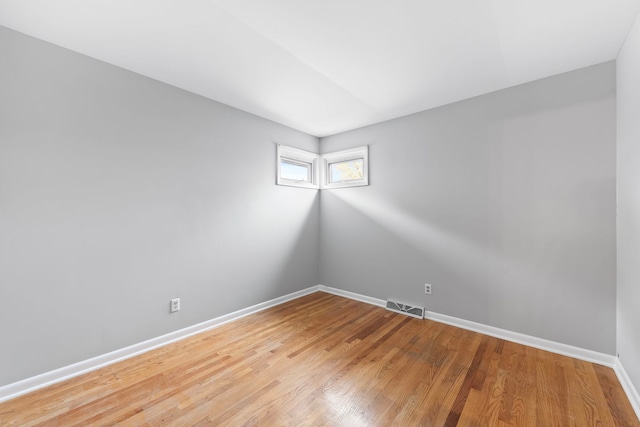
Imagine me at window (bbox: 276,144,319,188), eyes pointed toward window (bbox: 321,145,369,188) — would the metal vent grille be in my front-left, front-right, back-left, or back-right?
front-right

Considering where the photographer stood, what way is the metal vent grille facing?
facing the viewer and to the left of the viewer

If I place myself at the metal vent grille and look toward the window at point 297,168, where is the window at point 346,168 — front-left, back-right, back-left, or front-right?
front-right

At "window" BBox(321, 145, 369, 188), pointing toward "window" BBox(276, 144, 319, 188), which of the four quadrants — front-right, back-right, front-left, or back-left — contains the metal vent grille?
back-left

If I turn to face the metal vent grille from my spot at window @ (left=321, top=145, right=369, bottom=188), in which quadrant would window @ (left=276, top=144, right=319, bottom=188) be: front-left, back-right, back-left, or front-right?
back-right
